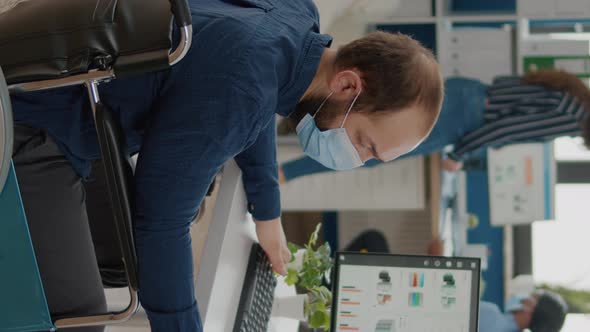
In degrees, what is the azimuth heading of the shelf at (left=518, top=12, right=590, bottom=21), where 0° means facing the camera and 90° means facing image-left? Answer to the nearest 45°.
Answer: approximately 0°

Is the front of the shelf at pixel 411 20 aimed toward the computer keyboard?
yes

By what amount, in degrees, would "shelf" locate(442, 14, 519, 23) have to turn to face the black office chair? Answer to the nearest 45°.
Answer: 0° — it already faces it

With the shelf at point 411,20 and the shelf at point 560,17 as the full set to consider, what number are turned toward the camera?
2

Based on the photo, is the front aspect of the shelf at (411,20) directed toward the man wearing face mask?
yes
